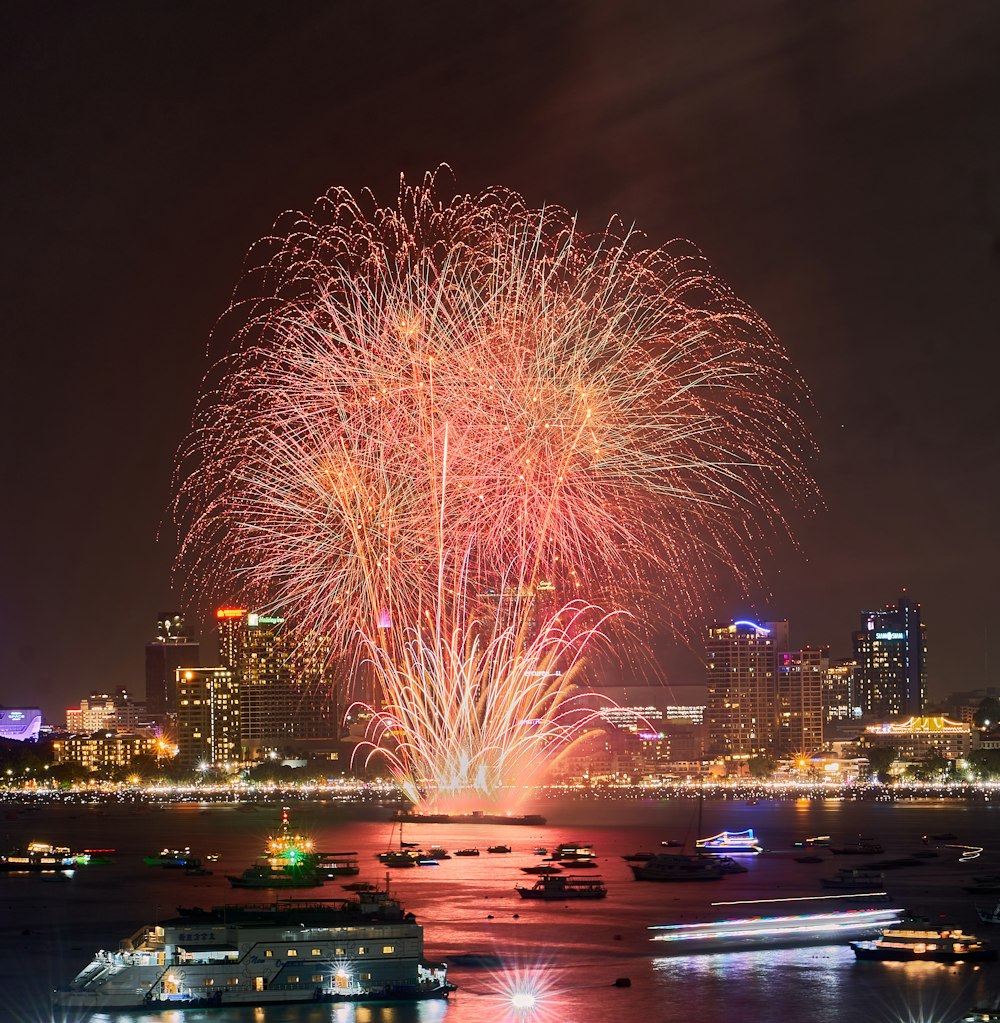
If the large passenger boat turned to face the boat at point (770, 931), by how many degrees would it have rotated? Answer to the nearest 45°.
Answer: approximately 135° to its right

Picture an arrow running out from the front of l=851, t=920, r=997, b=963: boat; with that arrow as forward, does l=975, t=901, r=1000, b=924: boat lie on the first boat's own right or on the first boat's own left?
on the first boat's own right

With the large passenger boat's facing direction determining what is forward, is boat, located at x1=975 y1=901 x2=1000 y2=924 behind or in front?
behind

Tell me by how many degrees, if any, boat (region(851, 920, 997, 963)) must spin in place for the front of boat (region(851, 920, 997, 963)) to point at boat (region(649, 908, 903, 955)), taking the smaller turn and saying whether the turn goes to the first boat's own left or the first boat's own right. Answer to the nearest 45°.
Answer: approximately 45° to the first boat's own right

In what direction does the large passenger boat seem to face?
to the viewer's left

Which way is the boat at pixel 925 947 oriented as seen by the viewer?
to the viewer's left
